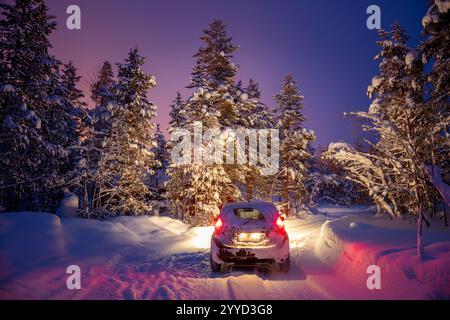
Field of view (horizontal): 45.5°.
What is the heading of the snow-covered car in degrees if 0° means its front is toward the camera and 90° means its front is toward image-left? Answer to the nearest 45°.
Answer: approximately 180°

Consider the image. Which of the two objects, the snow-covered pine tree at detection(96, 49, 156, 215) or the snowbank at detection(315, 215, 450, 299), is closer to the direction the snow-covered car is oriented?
the snow-covered pine tree

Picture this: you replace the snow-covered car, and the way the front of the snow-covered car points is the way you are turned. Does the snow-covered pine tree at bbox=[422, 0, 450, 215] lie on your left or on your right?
on your right

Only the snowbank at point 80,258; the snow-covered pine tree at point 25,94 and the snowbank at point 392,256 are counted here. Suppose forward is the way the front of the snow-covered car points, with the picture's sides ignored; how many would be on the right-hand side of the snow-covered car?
1

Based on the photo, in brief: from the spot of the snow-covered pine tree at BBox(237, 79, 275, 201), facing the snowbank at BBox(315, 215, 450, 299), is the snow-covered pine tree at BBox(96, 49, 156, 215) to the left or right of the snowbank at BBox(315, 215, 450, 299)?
right

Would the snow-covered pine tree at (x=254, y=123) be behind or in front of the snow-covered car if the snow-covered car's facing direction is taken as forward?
in front

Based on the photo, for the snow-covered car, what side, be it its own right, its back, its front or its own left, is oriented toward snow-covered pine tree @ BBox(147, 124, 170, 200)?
front

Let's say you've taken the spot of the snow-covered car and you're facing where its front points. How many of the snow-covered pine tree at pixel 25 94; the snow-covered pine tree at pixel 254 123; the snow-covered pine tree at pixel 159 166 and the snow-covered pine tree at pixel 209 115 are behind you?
0

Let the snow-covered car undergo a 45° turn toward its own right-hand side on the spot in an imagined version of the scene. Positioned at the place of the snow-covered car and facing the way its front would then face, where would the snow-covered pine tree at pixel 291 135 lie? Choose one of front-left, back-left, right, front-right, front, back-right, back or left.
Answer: front-left

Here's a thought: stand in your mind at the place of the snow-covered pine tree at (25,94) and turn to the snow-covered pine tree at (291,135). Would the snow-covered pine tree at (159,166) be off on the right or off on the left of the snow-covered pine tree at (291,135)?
left

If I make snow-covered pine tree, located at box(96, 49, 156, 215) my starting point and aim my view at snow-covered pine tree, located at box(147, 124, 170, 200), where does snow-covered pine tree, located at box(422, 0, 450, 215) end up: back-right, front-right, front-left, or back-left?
back-right

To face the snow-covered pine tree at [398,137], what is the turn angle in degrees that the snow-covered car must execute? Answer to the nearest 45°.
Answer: approximately 45° to its right

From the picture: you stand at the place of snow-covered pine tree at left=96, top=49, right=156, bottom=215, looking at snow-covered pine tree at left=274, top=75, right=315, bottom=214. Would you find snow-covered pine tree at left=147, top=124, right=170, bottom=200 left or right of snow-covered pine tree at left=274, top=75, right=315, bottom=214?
left

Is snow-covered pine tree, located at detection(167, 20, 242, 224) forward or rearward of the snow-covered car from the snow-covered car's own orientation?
forward

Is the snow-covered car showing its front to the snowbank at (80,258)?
no
